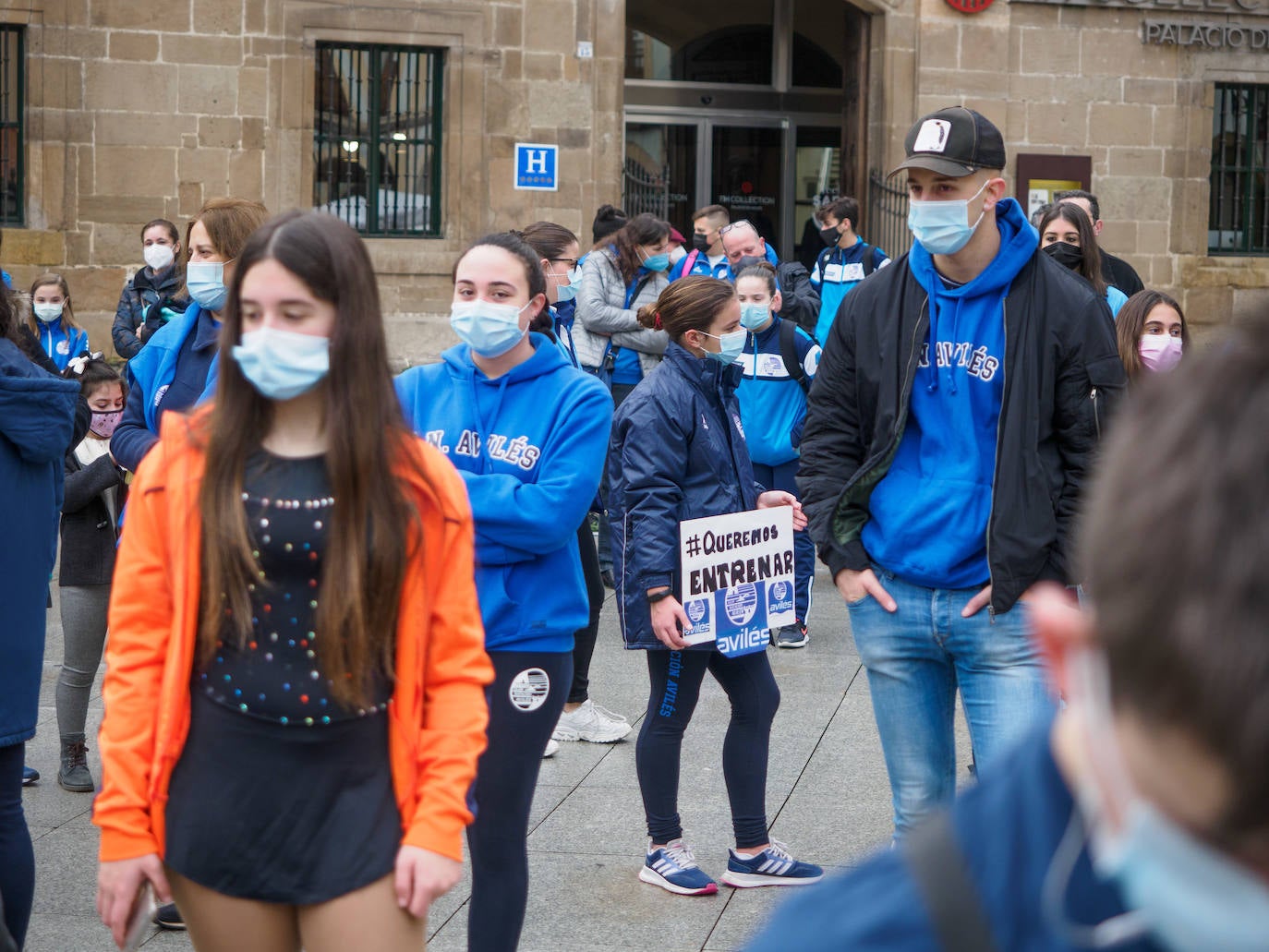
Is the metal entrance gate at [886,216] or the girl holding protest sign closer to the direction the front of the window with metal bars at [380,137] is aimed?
the girl holding protest sign

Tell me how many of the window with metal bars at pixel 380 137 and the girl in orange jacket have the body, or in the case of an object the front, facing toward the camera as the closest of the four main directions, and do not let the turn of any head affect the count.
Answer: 2

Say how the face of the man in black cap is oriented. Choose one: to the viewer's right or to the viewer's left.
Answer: to the viewer's left

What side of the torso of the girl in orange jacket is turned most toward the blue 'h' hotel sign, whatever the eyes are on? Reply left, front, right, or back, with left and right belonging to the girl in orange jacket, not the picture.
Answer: back

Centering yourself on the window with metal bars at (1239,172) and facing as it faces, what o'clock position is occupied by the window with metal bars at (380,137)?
the window with metal bars at (380,137) is roughly at 2 o'clock from the window with metal bars at (1239,172).

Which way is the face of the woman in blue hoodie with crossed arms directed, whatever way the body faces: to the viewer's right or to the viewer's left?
to the viewer's left

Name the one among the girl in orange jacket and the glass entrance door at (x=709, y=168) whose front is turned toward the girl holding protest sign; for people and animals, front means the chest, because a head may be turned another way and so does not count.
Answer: the glass entrance door

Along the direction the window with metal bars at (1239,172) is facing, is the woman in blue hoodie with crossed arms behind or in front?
in front
